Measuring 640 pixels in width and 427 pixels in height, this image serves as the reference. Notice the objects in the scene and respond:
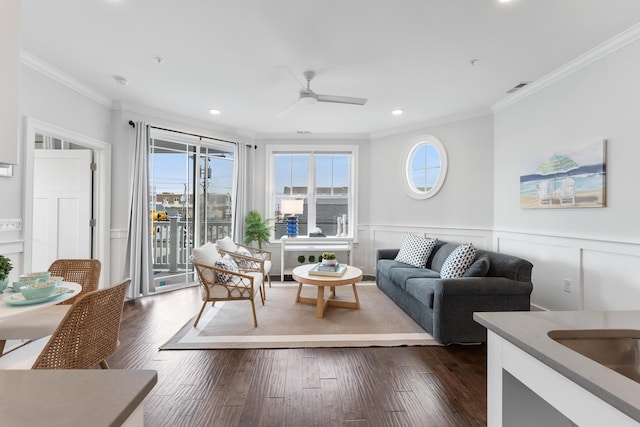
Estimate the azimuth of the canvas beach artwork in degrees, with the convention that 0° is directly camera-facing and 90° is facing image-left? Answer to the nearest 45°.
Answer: approximately 45°

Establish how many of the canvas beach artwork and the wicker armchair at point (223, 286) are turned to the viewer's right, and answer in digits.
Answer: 1

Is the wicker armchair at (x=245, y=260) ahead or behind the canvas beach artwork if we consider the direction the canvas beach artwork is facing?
ahead

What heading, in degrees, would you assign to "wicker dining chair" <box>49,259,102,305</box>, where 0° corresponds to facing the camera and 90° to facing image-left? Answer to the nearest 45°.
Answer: approximately 45°

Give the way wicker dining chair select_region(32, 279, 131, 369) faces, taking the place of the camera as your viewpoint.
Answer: facing away from the viewer and to the left of the viewer

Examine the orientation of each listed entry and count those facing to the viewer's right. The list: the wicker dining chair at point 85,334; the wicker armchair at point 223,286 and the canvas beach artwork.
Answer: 1

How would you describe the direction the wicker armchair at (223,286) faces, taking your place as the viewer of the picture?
facing to the right of the viewer

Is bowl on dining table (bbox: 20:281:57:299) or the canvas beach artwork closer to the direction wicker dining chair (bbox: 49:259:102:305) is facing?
the bowl on dining table

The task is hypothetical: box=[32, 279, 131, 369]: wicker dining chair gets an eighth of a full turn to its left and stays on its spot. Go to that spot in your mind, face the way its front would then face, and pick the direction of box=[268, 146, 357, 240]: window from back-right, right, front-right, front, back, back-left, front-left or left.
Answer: back-right

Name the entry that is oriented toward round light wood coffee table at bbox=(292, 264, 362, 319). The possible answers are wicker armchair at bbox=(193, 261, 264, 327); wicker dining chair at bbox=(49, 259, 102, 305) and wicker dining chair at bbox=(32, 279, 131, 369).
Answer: the wicker armchair

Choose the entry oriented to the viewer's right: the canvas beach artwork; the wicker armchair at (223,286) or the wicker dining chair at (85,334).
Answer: the wicker armchair

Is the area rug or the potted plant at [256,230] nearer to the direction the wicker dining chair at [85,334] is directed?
the potted plant

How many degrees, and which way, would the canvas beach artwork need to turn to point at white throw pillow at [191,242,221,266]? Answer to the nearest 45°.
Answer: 0° — it already faces it

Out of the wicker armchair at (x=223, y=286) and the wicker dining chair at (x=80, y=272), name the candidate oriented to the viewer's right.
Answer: the wicker armchair
